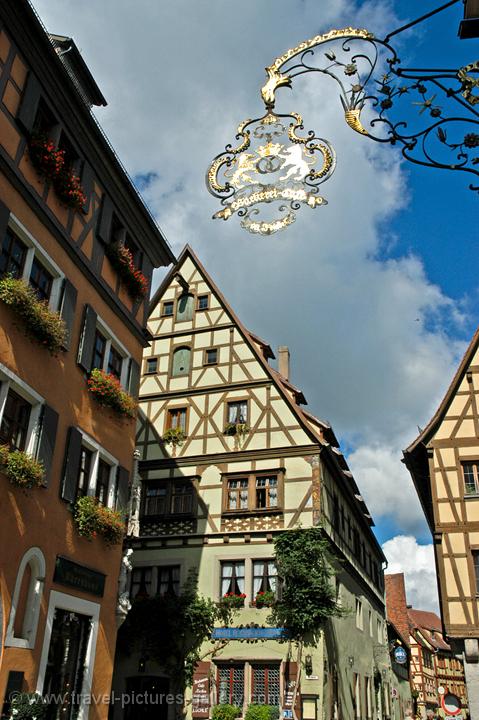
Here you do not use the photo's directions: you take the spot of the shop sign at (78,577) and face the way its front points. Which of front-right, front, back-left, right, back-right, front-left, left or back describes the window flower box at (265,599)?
left

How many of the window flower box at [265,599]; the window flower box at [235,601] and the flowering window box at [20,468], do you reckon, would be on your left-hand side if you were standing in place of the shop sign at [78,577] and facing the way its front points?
2

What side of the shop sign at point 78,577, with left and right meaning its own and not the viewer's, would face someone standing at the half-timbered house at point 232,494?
left

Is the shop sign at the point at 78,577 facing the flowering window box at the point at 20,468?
no

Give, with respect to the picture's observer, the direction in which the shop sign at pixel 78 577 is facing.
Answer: facing the viewer and to the right of the viewer

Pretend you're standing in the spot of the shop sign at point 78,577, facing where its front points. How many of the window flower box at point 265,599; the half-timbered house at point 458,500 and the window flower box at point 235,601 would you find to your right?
0
